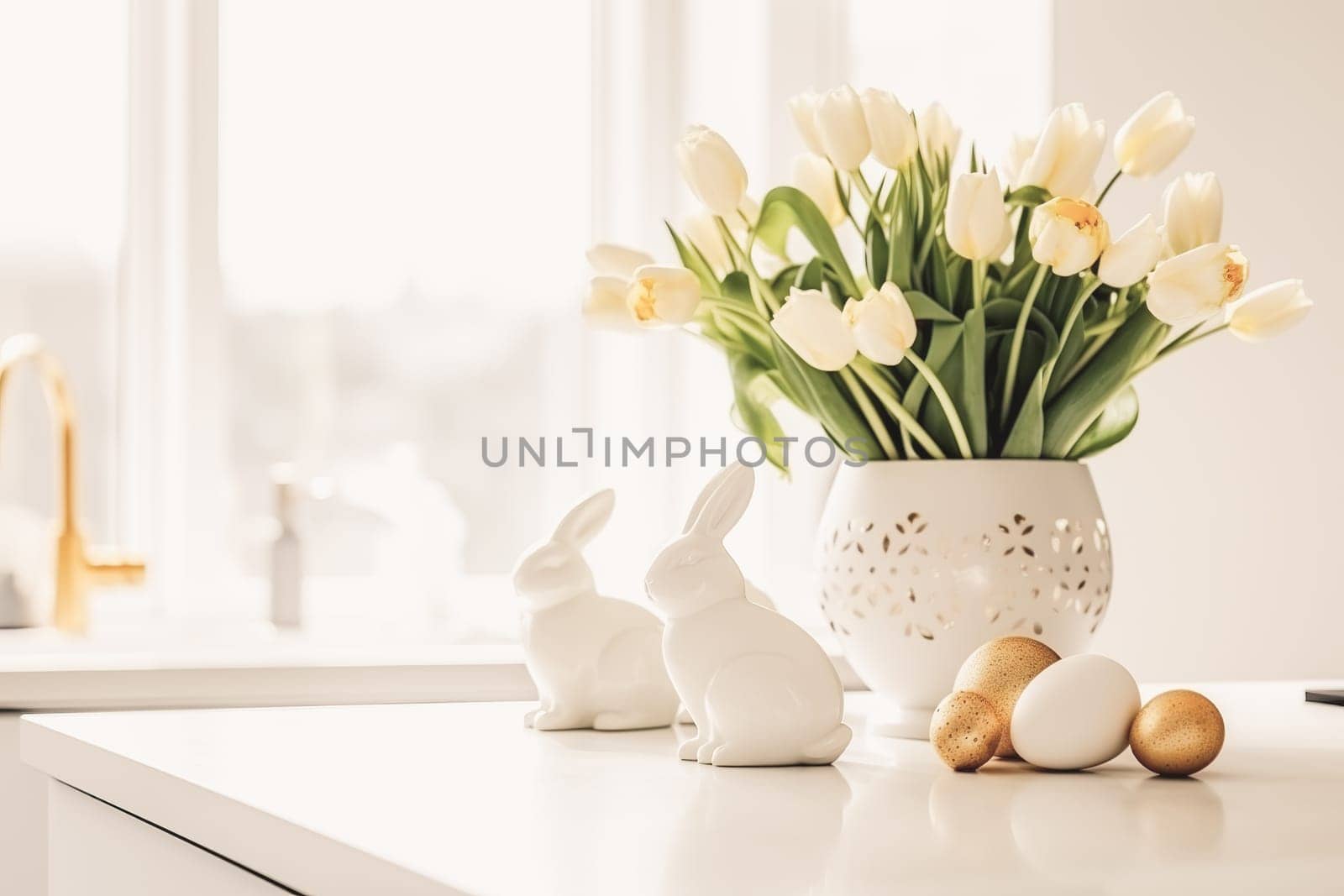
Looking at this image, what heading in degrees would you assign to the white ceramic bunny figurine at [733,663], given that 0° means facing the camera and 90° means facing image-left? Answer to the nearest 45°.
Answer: approximately 90°

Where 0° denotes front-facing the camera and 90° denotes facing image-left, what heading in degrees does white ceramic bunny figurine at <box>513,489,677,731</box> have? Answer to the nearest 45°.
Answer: approximately 90°

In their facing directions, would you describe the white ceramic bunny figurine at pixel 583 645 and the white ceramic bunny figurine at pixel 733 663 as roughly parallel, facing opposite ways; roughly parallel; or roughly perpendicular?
roughly parallel

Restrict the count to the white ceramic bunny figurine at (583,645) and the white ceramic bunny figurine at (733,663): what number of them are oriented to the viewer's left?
2

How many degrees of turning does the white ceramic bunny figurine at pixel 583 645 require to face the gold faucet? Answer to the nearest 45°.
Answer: approximately 45° to its right
